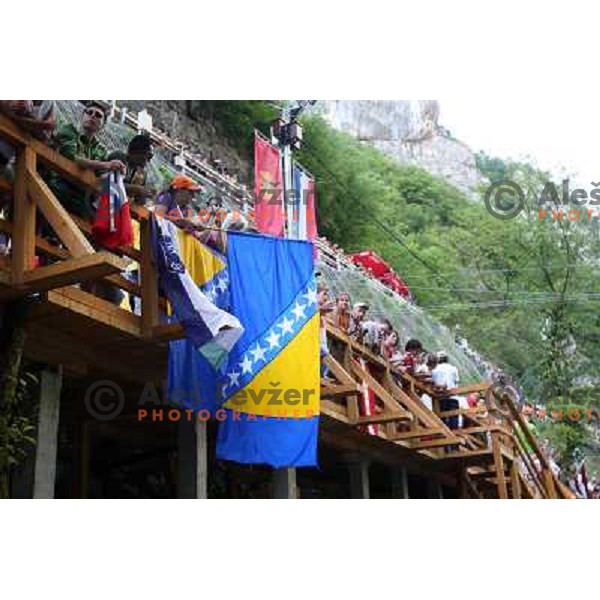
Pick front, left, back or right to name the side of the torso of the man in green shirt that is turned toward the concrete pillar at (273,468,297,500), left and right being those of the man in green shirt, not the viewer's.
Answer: left

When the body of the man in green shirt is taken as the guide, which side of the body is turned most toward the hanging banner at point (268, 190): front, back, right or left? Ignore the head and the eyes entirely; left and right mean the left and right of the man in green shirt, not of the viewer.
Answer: left

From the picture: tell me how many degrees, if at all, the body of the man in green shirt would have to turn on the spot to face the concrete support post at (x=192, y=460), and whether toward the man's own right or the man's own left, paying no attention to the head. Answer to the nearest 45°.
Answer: approximately 90° to the man's own left

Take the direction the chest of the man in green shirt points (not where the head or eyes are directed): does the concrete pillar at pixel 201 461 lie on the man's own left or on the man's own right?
on the man's own left

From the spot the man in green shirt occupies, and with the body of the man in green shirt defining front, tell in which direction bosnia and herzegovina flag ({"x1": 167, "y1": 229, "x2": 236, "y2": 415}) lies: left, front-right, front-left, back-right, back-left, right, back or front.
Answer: left

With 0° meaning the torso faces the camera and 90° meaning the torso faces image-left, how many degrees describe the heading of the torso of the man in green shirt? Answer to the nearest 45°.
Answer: approximately 315°

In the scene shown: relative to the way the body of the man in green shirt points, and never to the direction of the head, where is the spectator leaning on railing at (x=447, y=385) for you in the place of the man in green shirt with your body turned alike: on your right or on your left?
on your left

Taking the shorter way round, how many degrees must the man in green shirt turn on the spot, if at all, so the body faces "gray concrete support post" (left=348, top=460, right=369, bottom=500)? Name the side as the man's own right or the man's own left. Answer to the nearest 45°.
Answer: approximately 90° to the man's own left

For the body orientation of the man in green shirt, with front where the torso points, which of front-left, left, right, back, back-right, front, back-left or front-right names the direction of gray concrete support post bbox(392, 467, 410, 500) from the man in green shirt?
left
